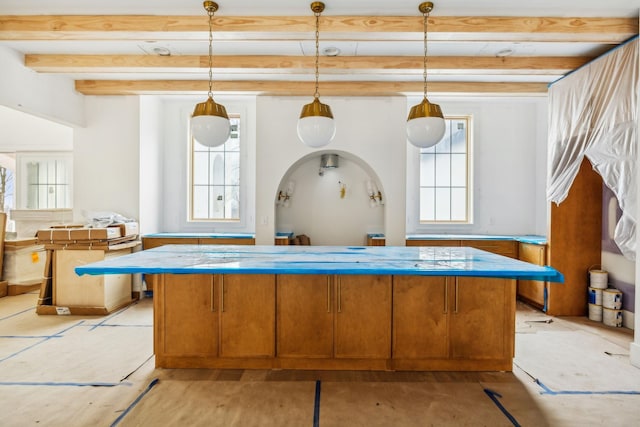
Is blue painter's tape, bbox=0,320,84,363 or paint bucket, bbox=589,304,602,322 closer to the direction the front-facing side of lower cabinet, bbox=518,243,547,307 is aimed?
the blue painter's tape

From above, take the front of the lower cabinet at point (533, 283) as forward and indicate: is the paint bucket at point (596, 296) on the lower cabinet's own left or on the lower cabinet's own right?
on the lower cabinet's own left

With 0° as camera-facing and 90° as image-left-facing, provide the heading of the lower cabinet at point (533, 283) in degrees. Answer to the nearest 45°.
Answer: approximately 45°

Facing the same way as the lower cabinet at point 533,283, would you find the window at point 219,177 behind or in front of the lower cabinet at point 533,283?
in front

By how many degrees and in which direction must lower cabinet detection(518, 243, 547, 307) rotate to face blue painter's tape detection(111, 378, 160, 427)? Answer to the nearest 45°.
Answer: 0° — it already faces it

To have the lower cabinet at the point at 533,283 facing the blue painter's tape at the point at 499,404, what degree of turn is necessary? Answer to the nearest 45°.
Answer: approximately 45° to its left

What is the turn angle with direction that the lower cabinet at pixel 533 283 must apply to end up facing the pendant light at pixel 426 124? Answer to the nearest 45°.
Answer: approximately 45° to its left

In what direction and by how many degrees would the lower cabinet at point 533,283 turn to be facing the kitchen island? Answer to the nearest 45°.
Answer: approximately 45° to its left
